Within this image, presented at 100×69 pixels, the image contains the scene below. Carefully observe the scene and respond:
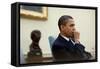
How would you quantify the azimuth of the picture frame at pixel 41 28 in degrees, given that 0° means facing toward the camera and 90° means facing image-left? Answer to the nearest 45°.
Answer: approximately 315°
